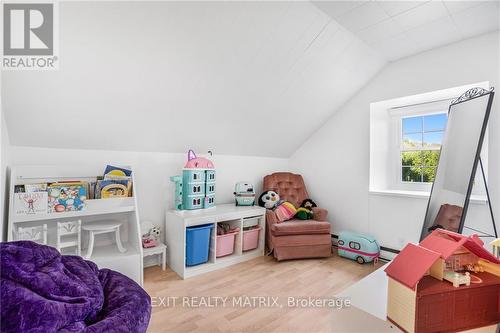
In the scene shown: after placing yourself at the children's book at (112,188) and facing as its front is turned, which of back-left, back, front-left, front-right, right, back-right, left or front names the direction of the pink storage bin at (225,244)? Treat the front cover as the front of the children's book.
left

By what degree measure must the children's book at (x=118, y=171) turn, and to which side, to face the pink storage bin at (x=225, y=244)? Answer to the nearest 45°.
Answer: approximately 90° to its left

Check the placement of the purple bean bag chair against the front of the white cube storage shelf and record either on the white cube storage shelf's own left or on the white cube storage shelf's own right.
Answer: on the white cube storage shelf's own right

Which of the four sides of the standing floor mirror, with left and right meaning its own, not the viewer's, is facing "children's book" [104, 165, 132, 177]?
front

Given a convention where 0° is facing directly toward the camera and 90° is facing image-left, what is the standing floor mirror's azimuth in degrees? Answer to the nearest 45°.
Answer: approximately 45°

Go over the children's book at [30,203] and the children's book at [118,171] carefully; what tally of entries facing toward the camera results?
2

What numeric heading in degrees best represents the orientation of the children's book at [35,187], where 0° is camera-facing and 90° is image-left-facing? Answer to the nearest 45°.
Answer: approximately 0°

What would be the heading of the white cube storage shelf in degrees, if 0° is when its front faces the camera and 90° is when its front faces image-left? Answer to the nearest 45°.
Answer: approximately 315°

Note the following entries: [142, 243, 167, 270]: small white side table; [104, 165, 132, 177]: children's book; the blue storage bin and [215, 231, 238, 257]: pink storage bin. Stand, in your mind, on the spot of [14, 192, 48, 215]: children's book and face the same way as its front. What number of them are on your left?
4

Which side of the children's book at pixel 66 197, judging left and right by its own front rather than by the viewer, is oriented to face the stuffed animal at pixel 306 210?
left
